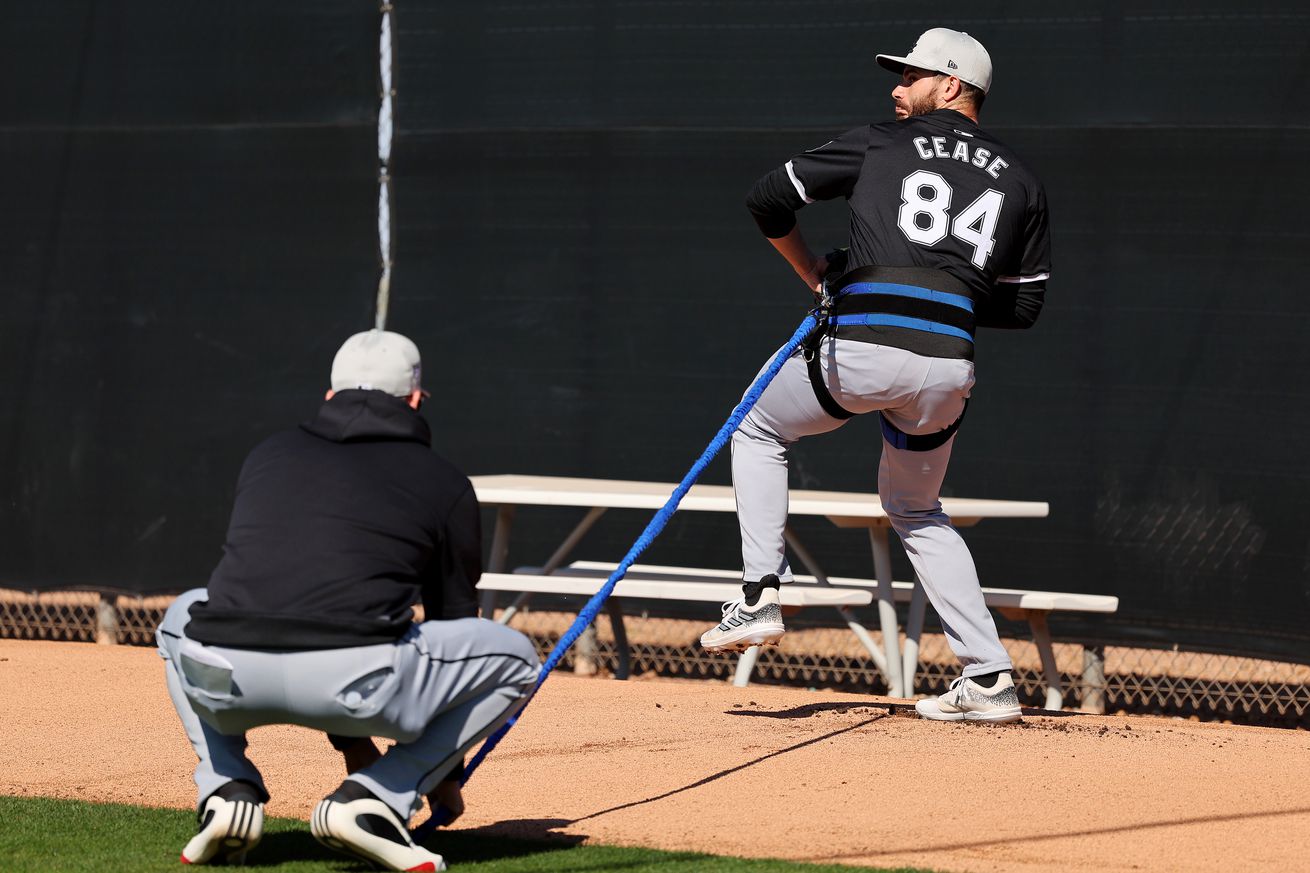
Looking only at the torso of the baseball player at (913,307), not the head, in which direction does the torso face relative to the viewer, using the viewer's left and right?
facing away from the viewer and to the left of the viewer

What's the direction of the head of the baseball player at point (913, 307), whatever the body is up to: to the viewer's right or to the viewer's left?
to the viewer's left

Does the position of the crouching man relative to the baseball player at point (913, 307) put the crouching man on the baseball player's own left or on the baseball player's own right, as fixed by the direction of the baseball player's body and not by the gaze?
on the baseball player's own left

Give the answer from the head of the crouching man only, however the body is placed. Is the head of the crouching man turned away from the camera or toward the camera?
away from the camera

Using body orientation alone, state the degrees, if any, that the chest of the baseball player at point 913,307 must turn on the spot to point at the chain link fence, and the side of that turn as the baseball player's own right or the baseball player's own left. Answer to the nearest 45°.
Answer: approximately 45° to the baseball player's own right

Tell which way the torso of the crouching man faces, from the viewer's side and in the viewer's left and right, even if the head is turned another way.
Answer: facing away from the viewer and to the right of the viewer

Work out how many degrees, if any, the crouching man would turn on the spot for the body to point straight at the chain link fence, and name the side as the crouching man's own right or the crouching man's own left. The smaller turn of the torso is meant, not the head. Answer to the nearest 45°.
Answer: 0° — they already face it
